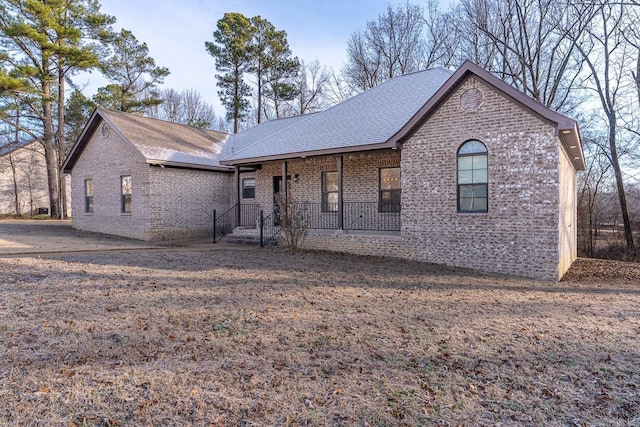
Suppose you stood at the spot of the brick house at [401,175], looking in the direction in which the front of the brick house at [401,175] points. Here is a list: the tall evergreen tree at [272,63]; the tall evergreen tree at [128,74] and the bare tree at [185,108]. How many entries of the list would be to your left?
0

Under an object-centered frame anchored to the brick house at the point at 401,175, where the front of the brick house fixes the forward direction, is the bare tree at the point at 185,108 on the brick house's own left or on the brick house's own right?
on the brick house's own right

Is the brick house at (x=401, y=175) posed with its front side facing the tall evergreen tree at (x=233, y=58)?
no

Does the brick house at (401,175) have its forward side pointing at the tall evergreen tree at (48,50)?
no

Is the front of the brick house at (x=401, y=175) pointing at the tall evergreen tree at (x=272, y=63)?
no

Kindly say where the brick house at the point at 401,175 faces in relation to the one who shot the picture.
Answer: facing the viewer and to the left of the viewer

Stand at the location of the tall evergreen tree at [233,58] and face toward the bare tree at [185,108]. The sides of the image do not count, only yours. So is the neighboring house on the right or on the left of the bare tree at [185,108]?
left

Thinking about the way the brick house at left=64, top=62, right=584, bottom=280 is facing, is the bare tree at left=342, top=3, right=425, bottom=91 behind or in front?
behind

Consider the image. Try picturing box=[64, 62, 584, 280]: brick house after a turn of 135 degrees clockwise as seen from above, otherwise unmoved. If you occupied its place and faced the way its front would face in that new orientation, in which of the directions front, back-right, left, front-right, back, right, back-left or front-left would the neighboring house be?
front-left

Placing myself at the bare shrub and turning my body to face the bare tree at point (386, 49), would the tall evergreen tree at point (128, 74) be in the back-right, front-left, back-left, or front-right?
front-left

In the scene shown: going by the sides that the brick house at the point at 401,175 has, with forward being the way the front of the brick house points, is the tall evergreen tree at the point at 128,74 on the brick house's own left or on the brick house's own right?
on the brick house's own right
